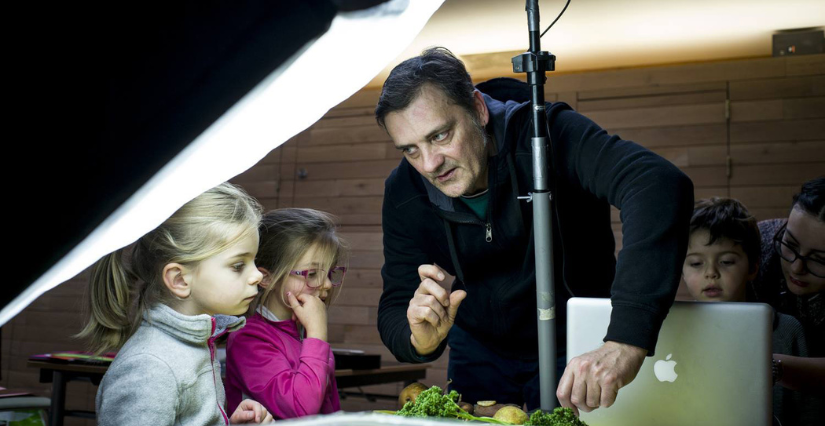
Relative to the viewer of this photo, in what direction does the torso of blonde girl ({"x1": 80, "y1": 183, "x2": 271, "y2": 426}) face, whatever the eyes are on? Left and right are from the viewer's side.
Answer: facing to the right of the viewer

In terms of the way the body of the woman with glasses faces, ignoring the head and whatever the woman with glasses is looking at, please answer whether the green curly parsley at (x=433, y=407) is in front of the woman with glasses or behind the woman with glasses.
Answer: in front

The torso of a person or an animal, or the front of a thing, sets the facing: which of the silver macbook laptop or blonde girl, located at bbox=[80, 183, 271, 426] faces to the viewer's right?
the blonde girl

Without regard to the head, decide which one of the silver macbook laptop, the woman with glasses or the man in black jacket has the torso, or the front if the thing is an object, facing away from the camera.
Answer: the silver macbook laptop

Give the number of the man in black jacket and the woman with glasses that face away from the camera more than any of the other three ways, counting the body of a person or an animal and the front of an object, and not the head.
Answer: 0

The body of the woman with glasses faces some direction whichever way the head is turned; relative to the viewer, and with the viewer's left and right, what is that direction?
facing the viewer and to the left of the viewer

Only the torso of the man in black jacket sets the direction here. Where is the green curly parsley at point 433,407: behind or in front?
in front

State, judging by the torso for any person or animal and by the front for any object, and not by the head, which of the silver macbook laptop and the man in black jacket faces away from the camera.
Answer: the silver macbook laptop

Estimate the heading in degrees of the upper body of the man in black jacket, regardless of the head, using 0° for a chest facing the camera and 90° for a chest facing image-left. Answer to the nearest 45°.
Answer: approximately 45°

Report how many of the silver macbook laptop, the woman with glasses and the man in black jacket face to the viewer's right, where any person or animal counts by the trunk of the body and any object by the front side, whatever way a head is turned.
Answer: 0

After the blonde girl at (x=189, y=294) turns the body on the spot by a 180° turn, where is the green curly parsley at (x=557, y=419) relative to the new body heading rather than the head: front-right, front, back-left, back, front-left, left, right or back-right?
back-left

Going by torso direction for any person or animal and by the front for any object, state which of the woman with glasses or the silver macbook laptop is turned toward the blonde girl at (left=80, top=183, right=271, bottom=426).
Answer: the woman with glasses

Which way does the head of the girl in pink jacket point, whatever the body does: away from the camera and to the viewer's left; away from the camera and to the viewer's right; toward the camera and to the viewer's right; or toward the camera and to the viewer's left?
toward the camera and to the viewer's right

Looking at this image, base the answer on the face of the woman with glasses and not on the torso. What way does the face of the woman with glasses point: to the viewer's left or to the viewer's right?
to the viewer's left

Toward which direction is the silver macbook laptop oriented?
away from the camera

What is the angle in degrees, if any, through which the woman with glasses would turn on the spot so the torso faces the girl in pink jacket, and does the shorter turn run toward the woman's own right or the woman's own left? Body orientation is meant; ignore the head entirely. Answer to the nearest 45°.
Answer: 0° — they already face them
